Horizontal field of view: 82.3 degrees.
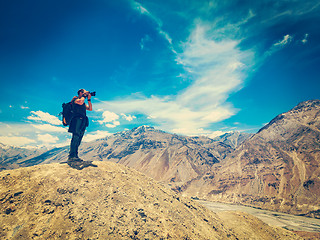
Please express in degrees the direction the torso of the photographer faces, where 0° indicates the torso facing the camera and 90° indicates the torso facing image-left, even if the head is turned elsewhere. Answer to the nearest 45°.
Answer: approximately 270°
